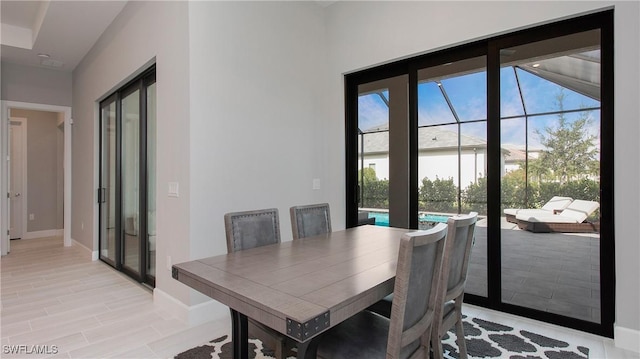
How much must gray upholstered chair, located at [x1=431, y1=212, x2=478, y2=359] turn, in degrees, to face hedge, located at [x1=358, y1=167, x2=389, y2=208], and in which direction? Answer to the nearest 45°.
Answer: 0° — it already faces it

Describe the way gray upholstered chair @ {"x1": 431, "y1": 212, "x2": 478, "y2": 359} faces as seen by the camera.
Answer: facing away from the viewer and to the left of the viewer

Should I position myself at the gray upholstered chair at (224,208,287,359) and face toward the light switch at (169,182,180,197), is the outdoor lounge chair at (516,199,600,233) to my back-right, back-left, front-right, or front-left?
back-right

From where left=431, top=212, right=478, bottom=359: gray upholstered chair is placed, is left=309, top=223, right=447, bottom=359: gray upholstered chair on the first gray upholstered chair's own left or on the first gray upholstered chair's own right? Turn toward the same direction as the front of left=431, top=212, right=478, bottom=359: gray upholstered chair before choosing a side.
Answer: on the first gray upholstered chair's own left

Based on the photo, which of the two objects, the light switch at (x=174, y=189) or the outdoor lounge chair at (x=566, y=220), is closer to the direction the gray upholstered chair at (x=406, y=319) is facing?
the light switch

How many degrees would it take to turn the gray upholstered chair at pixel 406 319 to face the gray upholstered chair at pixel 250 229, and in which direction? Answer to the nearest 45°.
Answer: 0° — it already faces it

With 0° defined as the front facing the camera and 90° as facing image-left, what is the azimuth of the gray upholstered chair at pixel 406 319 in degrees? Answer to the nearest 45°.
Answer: approximately 135°

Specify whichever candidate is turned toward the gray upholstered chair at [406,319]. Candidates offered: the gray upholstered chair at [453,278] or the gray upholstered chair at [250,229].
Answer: the gray upholstered chair at [250,229]

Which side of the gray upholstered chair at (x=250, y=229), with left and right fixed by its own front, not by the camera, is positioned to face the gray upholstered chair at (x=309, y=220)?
left

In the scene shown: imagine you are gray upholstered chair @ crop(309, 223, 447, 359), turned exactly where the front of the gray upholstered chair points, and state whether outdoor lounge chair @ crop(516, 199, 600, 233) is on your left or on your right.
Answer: on your right

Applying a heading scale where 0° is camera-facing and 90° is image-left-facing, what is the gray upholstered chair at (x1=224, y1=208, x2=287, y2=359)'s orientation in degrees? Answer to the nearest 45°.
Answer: approximately 315°

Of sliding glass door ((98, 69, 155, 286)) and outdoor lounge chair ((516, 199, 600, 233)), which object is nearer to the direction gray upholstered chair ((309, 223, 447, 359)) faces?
the sliding glass door

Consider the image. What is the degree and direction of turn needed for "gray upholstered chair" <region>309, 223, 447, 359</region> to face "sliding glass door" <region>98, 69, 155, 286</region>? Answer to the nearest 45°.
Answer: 0° — it already faces it

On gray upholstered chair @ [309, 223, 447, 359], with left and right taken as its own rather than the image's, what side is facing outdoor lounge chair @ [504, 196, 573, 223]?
right
